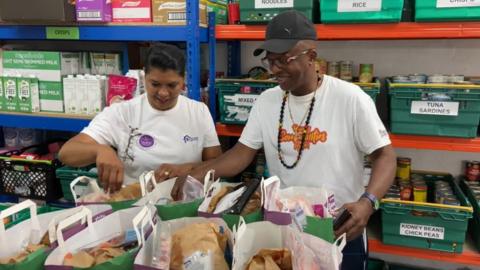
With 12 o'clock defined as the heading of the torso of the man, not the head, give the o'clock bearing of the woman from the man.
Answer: The woman is roughly at 2 o'clock from the man.

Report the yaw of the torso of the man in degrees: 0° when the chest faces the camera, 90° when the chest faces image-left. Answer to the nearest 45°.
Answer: approximately 45°

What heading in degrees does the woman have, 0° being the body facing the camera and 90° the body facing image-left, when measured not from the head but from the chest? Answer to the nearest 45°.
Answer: approximately 0°

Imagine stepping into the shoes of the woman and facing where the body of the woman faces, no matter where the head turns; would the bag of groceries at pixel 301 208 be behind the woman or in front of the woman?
in front

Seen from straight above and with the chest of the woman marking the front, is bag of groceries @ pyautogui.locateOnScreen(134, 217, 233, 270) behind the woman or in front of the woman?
in front

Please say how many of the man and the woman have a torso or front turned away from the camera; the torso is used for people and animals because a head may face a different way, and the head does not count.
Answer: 0

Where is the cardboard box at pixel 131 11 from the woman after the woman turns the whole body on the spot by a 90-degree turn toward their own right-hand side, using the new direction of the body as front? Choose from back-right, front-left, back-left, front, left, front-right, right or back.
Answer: right

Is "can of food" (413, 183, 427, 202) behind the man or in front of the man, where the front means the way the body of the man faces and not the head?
behind

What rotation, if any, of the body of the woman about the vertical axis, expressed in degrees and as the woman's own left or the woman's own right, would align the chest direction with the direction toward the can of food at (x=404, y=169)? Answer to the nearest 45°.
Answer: approximately 90° to the woman's own left

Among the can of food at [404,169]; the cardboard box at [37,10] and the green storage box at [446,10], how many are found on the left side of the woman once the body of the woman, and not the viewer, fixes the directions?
2

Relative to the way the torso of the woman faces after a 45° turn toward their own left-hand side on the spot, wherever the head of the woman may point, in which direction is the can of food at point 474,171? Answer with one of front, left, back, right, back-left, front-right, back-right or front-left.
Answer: front-left

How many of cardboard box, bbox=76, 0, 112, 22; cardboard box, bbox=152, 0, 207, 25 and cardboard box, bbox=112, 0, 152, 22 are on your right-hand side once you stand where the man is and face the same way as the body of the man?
3

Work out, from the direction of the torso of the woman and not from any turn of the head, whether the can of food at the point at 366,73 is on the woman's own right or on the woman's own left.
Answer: on the woman's own left
